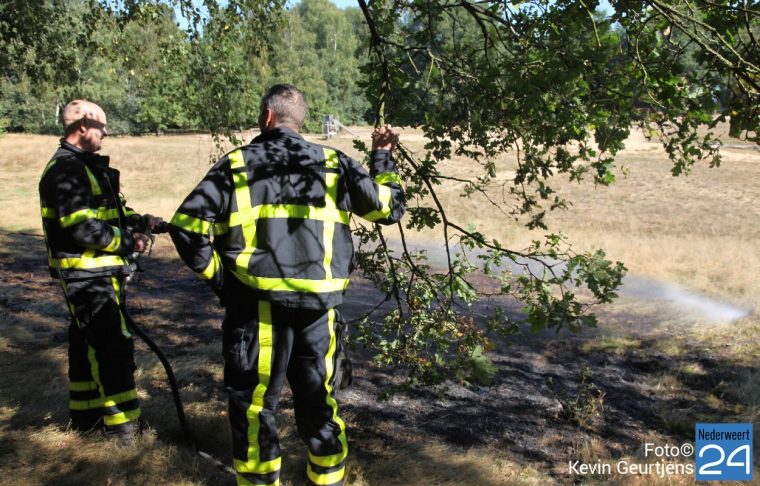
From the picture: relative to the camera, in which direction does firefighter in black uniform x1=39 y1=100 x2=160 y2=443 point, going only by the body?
to the viewer's right

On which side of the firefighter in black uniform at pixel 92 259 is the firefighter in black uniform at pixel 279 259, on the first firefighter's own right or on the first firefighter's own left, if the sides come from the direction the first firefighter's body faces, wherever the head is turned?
on the first firefighter's own right

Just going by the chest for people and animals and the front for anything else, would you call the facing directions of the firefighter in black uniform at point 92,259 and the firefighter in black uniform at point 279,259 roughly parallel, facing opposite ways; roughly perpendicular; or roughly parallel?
roughly perpendicular

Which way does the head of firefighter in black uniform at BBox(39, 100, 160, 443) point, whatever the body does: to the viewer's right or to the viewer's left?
to the viewer's right

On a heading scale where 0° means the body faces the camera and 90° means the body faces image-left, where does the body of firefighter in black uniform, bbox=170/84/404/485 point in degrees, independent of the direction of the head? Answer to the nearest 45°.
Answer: approximately 180°

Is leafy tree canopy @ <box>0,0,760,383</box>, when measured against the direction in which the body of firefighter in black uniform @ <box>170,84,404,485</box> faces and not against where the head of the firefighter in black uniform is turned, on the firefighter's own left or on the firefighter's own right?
on the firefighter's own right

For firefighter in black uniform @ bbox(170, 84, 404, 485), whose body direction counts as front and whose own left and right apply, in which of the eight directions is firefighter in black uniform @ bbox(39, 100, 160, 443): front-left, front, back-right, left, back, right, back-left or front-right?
front-left

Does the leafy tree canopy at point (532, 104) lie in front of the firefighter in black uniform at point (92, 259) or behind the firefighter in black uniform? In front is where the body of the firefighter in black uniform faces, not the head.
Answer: in front

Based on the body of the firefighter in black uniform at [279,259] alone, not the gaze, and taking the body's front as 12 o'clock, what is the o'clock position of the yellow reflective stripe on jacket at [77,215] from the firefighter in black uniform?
The yellow reflective stripe on jacket is roughly at 10 o'clock from the firefighter in black uniform.

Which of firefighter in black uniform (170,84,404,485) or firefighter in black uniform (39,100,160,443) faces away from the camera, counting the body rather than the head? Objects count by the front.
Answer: firefighter in black uniform (170,84,404,485)

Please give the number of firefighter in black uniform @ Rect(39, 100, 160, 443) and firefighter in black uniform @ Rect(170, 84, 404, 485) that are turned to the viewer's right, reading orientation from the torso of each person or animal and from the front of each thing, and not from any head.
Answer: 1
